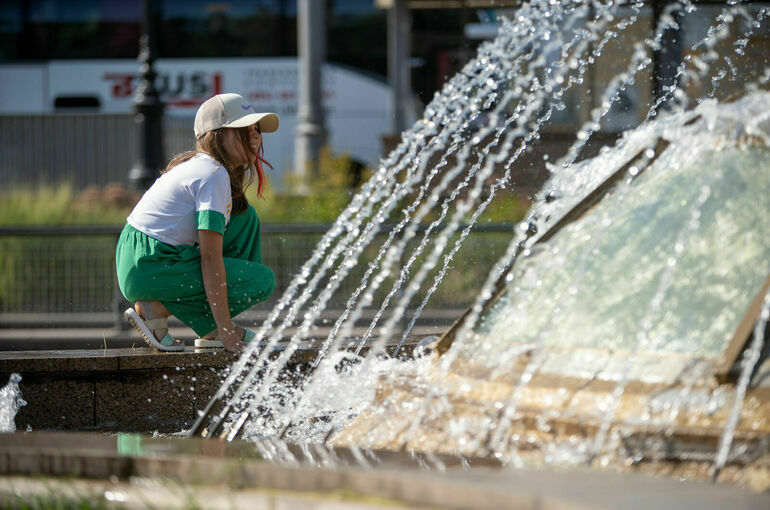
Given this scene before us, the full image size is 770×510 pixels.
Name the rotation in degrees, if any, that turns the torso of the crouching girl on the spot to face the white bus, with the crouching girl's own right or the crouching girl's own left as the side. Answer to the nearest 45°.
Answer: approximately 90° to the crouching girl's own left

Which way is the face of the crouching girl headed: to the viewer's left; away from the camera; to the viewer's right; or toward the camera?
to the viewer's right

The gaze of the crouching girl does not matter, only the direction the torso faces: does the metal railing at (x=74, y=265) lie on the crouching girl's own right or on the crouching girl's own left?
on the crouching girl's own left

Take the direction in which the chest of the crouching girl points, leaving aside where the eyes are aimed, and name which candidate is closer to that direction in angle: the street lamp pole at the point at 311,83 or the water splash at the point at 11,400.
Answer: the street lamp pole

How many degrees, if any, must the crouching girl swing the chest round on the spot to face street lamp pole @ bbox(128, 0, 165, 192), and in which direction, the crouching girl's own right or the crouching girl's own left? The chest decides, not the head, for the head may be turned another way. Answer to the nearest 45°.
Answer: approximately 90° to the crouching girl's own left

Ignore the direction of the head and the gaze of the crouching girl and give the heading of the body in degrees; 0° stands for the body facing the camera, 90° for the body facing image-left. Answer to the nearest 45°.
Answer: approximately 270°

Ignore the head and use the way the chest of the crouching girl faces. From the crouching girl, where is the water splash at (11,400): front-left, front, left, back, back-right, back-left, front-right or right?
back

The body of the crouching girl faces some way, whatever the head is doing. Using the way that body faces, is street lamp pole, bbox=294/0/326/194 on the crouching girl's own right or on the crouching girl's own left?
on the crouching girl's own left
